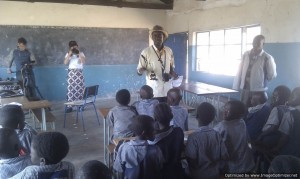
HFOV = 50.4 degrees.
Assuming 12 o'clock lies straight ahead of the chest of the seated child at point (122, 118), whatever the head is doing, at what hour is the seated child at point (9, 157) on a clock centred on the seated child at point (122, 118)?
the seated child at point (9, 157) is roughly at 7 o'clock from the seated child at point (122, 118).

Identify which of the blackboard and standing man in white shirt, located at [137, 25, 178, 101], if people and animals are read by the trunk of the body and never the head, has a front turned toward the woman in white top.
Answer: the blackboard

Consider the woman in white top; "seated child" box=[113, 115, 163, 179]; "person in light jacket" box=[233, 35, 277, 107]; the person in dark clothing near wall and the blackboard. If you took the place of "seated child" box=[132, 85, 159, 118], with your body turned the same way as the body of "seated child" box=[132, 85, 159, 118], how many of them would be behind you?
1

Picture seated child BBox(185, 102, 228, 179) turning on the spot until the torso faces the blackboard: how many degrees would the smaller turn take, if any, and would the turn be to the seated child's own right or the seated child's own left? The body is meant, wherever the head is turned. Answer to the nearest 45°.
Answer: approximately 45° to the seated child's own left

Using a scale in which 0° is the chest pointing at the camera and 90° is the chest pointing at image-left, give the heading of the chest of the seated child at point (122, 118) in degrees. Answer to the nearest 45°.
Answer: approximately 180°

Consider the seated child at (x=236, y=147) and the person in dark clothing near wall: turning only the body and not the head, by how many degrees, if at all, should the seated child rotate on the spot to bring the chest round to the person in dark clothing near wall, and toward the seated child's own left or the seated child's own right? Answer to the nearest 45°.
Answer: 0° — they already face them

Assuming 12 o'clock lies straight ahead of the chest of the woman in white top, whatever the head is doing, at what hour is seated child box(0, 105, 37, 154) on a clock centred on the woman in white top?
The seated child is roughly at 12 o'clock from the woman in white top.

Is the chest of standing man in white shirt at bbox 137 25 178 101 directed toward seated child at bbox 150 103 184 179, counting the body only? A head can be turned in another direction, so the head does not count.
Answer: yes

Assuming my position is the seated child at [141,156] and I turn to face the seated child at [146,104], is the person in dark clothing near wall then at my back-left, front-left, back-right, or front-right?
front-left

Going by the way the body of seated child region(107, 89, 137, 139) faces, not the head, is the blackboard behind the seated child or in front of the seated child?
in front

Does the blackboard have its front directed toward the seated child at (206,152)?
yes

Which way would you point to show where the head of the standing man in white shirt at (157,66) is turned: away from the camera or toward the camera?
toward the camera

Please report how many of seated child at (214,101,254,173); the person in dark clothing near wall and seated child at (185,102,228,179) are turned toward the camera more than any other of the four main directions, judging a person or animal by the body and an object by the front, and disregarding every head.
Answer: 1

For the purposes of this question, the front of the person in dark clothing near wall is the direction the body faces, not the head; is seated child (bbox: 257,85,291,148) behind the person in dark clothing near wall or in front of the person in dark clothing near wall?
in front

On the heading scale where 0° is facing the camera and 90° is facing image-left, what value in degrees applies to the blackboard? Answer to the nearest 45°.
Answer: approximately 0°
